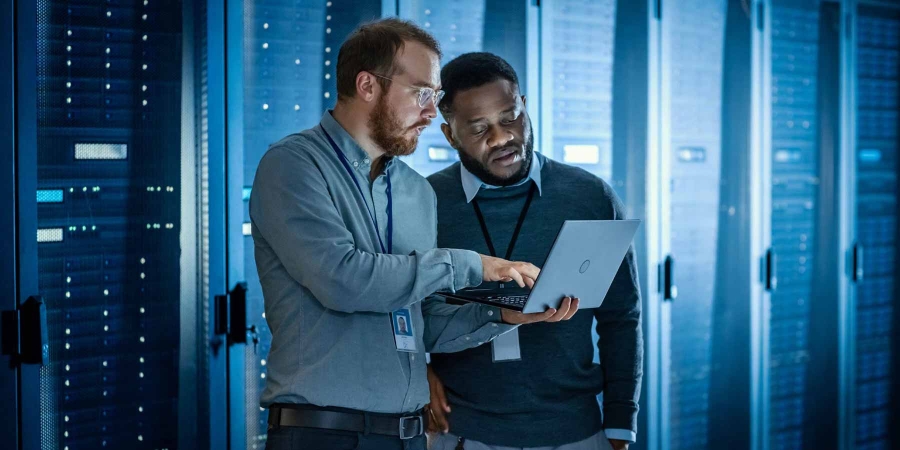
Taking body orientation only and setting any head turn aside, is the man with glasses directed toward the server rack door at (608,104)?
no

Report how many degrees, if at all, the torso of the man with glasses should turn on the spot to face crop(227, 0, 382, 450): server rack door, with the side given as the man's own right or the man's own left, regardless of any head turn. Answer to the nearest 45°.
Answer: approximately 135° to the man's own left

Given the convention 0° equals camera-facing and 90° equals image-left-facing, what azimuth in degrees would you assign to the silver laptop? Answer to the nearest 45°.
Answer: approximately 135°

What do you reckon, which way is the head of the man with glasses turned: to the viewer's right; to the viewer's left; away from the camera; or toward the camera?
to the viewer's right

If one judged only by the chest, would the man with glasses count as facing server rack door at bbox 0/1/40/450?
no

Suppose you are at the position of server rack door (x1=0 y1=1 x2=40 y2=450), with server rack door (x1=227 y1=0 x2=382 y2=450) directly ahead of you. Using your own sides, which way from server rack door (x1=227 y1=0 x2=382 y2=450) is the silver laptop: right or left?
right

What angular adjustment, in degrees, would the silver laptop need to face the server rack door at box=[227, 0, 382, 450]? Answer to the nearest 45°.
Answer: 0° — it already faces it

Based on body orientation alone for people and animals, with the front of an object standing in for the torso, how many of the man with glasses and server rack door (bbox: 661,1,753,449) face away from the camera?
0

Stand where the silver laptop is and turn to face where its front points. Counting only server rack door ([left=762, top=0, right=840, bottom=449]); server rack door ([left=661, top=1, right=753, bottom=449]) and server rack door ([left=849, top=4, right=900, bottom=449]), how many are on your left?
0

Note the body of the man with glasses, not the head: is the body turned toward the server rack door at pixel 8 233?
no
